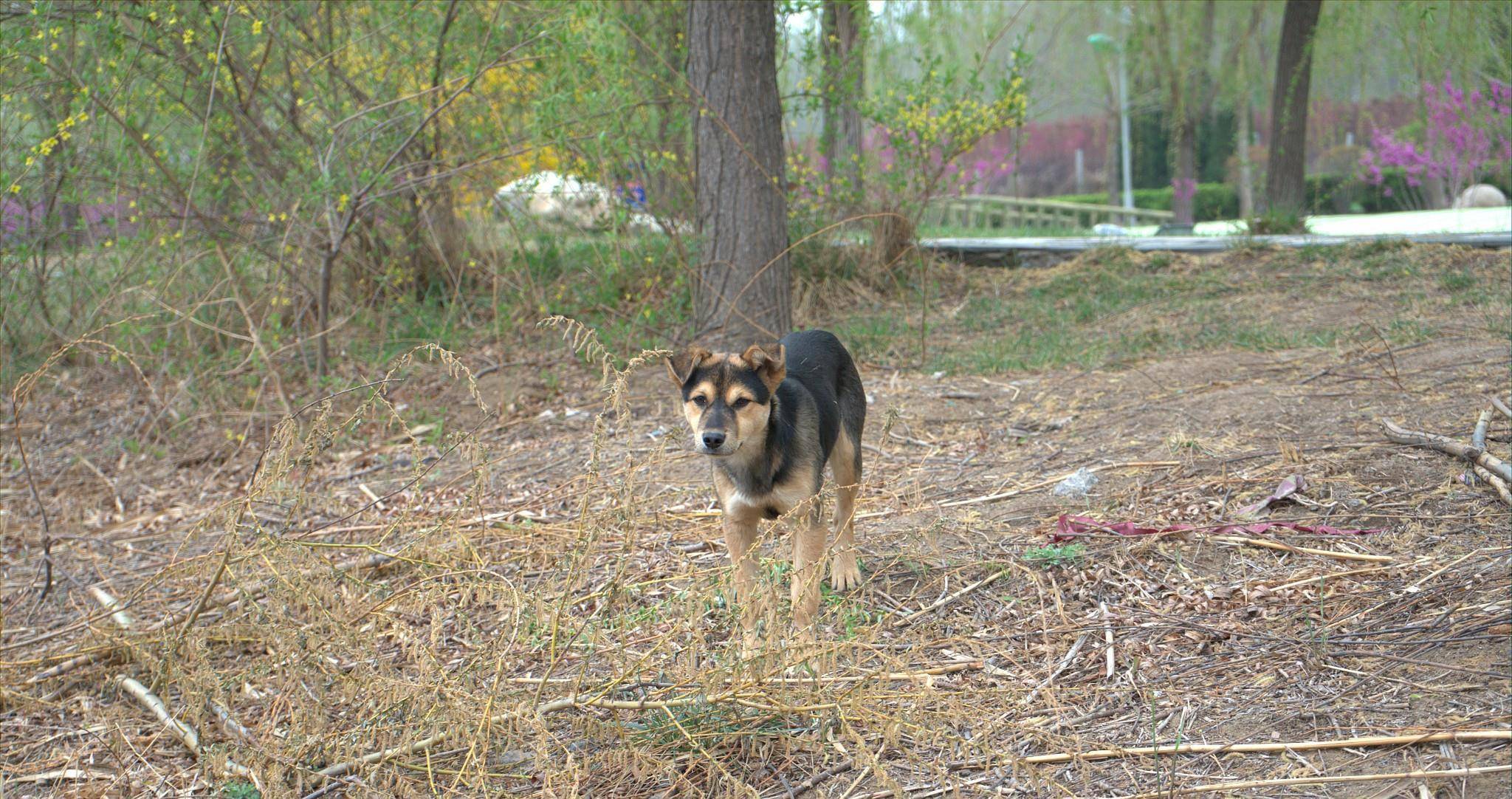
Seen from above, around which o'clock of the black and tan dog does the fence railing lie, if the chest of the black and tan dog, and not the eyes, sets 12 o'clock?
The fence railing is roughly at 5 o'clock from the black and tan dog.

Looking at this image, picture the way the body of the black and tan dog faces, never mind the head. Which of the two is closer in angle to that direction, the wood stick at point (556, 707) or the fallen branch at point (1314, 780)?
the wood stick

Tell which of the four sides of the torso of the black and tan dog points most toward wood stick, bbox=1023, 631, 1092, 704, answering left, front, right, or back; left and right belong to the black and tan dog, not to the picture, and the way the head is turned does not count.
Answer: left

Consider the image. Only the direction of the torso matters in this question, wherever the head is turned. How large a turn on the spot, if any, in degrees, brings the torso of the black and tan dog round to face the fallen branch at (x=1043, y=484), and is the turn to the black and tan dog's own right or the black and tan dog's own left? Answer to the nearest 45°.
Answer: approximately 180°

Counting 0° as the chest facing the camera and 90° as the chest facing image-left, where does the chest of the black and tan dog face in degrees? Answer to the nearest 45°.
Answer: approximately 45°

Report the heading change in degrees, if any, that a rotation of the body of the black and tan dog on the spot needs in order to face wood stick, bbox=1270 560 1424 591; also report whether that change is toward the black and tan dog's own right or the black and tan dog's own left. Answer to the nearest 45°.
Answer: approximately 135° to the black and tan dog's own left

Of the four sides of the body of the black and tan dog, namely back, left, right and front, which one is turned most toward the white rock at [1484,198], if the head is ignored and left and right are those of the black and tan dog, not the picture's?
back

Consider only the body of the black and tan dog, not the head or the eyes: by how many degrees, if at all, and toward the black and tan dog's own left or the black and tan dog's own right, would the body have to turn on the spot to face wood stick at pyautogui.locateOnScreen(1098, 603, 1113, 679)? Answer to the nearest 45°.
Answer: approximately 135° to the black and tan dog's own left

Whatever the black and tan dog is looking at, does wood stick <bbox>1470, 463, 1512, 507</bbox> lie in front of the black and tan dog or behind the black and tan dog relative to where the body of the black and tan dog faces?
behind

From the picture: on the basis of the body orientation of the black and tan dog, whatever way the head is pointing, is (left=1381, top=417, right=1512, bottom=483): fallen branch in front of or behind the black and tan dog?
behind
